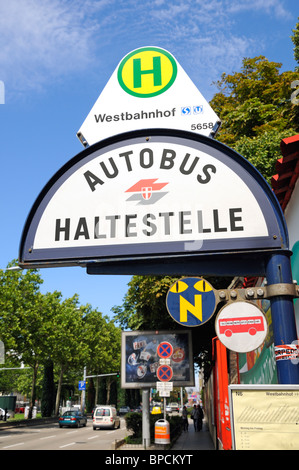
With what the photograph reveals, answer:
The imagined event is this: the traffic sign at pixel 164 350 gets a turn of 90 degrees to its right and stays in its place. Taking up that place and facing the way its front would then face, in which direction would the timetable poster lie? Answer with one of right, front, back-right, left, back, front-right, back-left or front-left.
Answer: left

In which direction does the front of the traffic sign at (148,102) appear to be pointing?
toward the camera

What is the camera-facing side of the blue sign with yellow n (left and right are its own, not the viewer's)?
front

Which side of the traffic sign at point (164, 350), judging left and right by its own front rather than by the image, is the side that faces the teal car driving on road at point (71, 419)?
back

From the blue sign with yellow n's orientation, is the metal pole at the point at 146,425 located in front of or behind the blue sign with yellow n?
behind

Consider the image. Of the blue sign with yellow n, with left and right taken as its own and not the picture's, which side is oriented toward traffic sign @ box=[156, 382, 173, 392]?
back

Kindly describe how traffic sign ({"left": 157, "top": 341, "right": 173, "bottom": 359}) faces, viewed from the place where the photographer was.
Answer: facing the viewer

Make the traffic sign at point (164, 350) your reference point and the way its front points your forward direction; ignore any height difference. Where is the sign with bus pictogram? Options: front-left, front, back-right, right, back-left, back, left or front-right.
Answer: front

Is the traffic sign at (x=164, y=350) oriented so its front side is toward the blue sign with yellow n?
yes

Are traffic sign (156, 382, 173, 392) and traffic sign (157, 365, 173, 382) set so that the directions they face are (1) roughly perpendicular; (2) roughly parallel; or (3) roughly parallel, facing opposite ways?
roughly parallel
